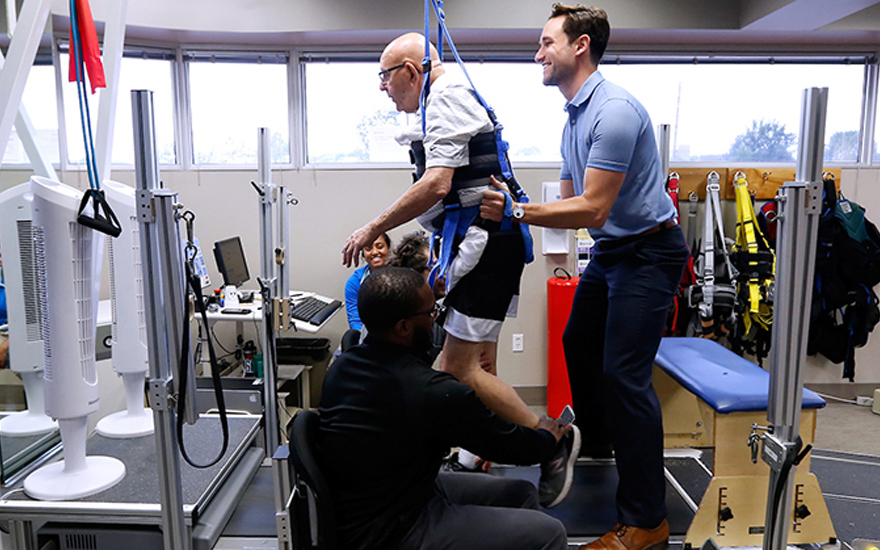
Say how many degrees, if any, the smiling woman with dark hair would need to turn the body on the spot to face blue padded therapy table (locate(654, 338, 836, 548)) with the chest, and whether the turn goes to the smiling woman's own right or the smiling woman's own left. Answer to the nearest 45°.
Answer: approximately 45° to the smiling woman's own left

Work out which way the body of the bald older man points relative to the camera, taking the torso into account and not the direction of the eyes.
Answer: to the viewer's left

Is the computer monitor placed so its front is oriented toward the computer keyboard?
yes

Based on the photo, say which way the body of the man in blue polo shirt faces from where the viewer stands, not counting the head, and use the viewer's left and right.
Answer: facing to the left of the viewer

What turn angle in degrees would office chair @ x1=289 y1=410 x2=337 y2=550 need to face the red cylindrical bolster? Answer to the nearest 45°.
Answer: approximately 45° to its left

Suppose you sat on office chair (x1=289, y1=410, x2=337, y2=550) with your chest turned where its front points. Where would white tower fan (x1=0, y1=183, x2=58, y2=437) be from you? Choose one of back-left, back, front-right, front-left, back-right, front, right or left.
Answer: back-left

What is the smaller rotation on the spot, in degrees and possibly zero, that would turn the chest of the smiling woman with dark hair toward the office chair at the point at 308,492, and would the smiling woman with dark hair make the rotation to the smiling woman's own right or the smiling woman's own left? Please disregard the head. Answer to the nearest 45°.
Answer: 0° — they already face it

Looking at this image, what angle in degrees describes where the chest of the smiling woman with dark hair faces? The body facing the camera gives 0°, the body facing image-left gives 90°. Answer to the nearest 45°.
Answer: approximately 0°

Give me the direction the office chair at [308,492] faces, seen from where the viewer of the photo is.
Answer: facing to the right of the viewer
